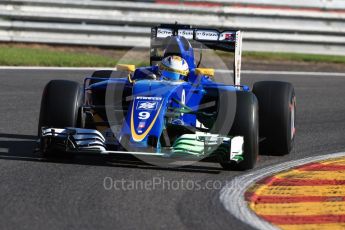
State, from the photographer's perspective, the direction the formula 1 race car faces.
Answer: facing the viewer
